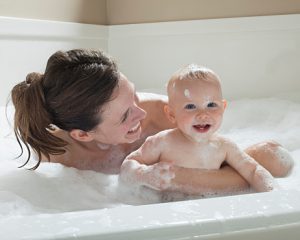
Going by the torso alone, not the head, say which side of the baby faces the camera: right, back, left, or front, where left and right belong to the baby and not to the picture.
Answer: front
